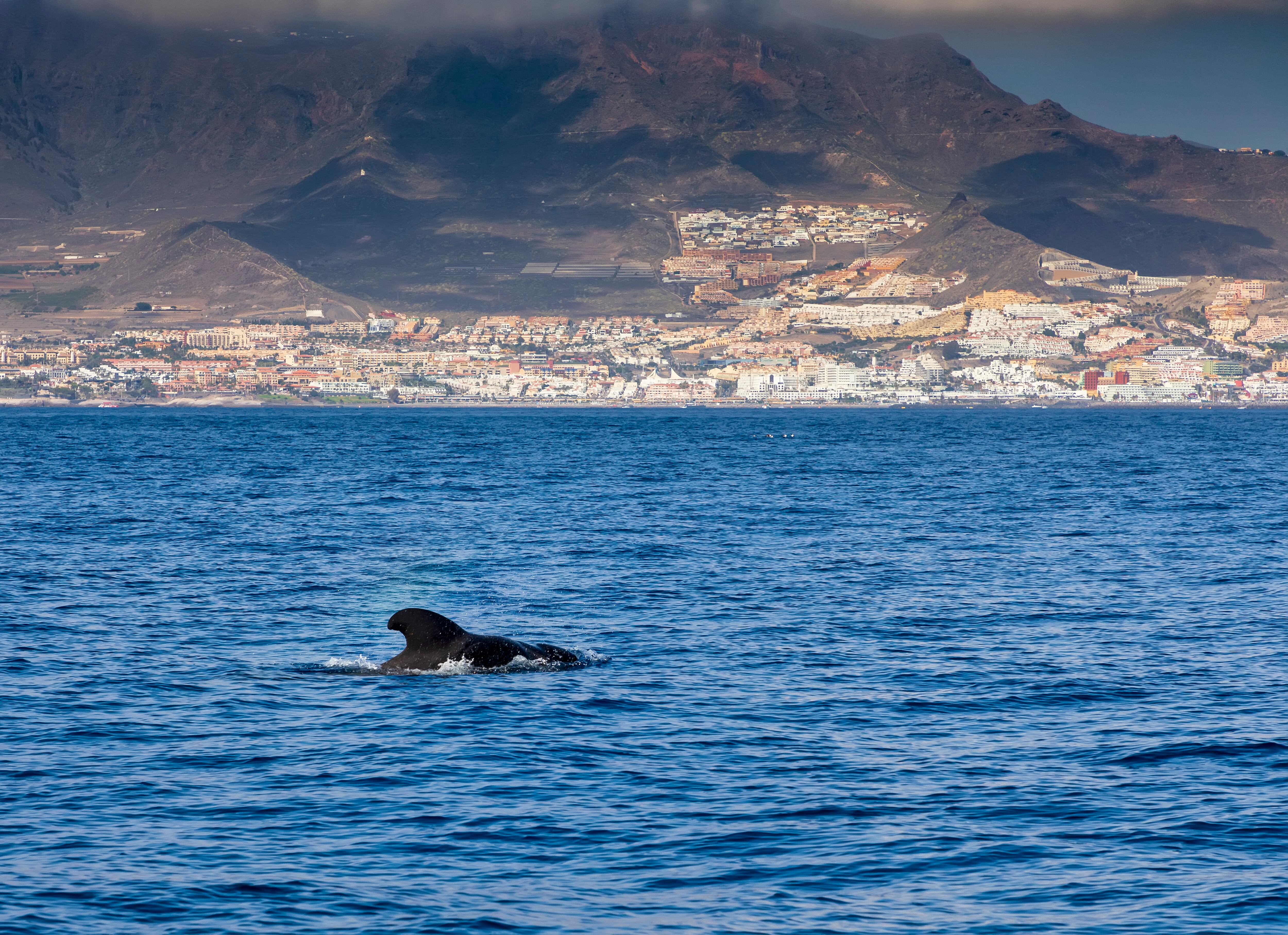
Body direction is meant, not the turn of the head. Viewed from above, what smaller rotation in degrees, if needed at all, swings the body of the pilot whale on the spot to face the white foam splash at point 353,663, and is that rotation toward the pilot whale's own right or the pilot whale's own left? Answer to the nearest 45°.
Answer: approximately 135° to the pilot whale's own left

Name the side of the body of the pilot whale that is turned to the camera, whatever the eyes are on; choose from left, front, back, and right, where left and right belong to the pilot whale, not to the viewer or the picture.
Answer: right
